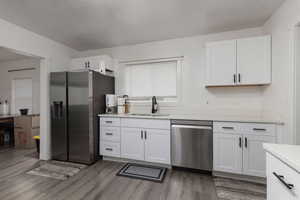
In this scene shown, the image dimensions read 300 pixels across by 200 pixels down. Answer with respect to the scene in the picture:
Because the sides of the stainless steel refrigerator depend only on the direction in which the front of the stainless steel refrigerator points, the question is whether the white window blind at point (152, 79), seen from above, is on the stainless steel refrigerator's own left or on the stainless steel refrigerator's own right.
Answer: on the stainless steel refrigerator's own left

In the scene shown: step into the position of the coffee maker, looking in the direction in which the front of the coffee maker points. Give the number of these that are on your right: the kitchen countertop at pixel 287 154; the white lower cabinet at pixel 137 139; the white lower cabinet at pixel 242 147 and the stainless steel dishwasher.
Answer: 0

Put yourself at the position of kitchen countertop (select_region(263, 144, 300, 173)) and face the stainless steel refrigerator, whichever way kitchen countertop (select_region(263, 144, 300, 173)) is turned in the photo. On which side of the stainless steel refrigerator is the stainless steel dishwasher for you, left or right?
right

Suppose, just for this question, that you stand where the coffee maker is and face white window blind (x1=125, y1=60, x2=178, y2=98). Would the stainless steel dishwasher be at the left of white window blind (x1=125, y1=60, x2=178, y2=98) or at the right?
right

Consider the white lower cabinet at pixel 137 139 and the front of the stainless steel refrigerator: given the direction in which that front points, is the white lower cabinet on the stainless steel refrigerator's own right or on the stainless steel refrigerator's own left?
on the stainless steel refrigerator's own left

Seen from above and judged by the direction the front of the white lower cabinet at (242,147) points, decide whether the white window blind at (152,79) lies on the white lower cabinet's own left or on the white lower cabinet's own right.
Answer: on the white lower cabinet's own right

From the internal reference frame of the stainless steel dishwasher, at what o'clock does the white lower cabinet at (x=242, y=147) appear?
The white lower cabinet is roughly at 9 o'clock from the stainless steel dishwasher.

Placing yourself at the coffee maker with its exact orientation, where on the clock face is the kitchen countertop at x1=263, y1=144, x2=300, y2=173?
The kitchen countertop is roughly at 10 o'clock from the coffee maker.

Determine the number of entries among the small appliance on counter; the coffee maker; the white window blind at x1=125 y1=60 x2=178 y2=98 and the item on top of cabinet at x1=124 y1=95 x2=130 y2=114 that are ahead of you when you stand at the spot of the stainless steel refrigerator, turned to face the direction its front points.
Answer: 0

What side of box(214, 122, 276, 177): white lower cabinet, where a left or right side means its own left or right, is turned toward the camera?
front

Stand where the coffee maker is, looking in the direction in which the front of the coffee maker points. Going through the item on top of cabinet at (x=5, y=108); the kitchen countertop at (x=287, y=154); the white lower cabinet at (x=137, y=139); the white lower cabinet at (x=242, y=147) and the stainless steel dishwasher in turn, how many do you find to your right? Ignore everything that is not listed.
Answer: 1

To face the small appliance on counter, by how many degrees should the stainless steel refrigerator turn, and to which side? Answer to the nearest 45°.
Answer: approximately 135° to its left

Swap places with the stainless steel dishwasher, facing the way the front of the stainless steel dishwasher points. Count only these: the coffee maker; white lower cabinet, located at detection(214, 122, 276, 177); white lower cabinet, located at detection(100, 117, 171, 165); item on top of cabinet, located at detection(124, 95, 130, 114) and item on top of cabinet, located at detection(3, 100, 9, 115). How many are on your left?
1

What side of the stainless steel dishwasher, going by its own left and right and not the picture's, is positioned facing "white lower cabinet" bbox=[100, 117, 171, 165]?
right

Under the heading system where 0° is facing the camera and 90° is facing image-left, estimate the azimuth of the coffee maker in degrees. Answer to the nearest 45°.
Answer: approximately 45°

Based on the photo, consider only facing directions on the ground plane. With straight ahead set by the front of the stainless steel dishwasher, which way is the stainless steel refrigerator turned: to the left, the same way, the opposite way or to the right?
the same way

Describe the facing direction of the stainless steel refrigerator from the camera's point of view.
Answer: facing the viewer and to the left of the viewer
